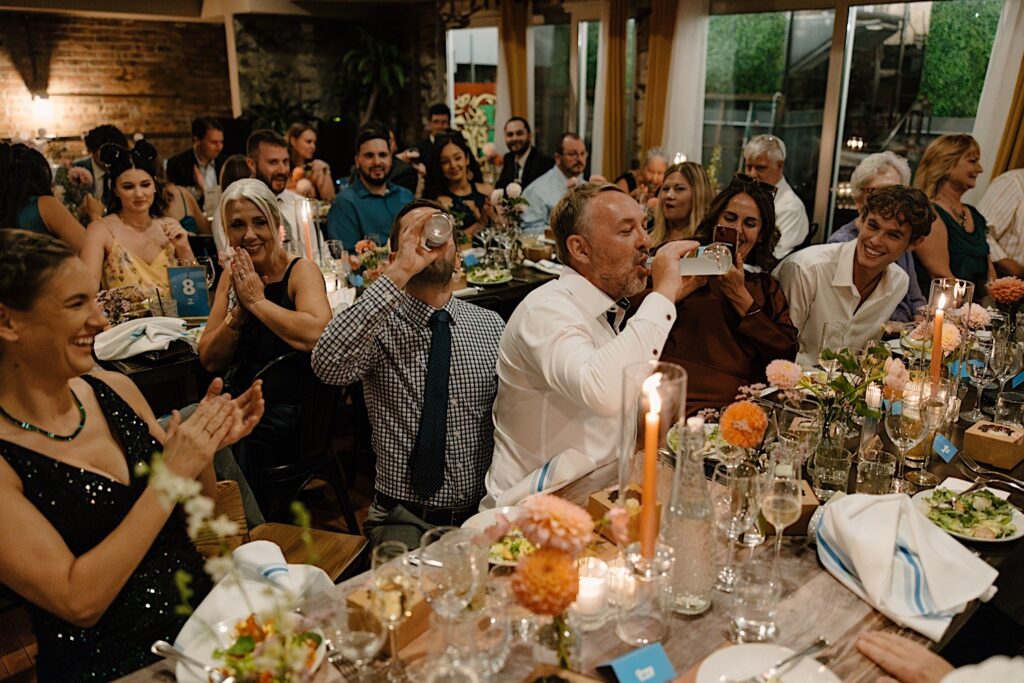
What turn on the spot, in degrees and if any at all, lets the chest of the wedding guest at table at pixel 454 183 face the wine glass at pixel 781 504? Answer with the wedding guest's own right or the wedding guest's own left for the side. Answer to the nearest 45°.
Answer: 0° — they already face it

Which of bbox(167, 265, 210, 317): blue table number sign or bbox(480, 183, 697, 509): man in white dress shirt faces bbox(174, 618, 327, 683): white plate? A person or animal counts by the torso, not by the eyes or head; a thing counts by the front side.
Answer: the blue table number sign

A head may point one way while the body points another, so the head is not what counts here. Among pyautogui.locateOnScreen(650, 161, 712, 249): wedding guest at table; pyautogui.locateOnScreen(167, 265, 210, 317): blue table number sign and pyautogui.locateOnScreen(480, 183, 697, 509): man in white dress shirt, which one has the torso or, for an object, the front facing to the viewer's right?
the man in white dress shirt

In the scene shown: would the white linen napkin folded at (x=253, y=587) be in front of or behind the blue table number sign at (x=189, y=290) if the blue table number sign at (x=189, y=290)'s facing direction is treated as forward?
in front

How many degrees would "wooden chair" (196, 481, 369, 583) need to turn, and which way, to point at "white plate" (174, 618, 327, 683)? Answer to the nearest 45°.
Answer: approximately 45° to its right

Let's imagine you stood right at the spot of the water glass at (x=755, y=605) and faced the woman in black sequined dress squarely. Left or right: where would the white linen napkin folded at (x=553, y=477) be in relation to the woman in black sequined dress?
right

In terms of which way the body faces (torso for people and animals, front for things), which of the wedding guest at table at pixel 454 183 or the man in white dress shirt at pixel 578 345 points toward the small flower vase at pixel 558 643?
the wedding guest at table

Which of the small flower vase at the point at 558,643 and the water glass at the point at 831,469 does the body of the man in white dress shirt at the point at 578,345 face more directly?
the water glass

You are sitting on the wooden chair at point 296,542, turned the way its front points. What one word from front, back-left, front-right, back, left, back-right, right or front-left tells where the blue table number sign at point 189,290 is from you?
back-left

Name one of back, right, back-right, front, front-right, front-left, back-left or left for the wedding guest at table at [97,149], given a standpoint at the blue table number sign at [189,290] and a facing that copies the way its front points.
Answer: back

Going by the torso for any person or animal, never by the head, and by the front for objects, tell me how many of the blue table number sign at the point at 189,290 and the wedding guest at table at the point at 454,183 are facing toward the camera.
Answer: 2

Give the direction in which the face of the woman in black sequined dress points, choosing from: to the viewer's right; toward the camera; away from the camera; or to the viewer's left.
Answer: to the viewer's right
